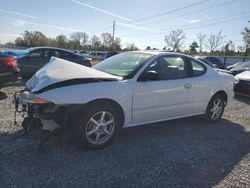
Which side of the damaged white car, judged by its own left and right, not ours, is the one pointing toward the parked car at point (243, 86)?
back

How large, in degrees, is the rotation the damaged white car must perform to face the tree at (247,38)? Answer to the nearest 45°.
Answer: approximately 180°

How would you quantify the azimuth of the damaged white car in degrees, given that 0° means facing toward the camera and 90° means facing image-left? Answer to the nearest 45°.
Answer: approximately 45°

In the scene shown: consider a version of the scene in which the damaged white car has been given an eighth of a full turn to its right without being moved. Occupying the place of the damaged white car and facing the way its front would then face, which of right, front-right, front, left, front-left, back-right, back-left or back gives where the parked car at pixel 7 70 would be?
front-right

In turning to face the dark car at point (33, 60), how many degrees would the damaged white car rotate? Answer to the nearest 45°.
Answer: approximately 90° to its right
